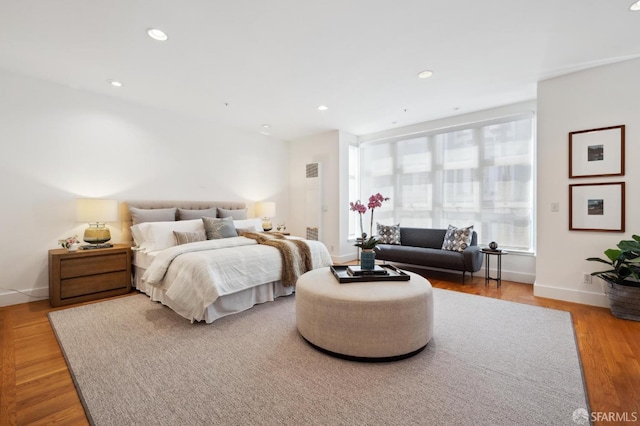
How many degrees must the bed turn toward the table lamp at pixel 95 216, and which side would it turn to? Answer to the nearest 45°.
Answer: approximately 180°

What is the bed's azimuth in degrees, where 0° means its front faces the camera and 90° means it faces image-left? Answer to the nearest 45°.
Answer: approximately 315°

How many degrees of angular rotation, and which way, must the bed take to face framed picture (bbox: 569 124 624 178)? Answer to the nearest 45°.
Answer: approximately 45° to its left

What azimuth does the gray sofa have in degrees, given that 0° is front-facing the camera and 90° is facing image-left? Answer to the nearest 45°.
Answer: approximately 45°
